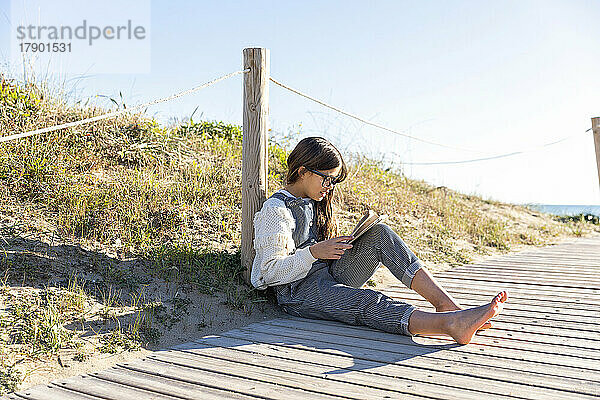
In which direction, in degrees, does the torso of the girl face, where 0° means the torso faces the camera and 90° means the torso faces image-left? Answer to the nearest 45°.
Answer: approximately 270°
